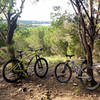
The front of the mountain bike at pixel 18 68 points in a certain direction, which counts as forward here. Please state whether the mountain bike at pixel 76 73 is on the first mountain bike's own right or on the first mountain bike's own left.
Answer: on the first mountain bike's own right

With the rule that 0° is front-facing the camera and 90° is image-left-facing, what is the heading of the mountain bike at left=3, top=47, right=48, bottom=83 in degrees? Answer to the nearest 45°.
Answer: approximately 225°

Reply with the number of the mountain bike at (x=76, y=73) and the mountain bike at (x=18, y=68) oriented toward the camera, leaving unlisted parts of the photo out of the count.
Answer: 0
